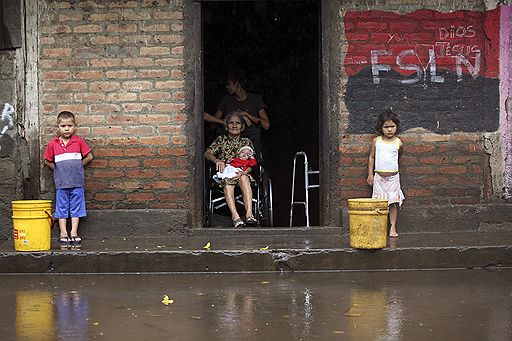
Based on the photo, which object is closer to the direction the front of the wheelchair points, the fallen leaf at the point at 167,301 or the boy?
the fallen leaf

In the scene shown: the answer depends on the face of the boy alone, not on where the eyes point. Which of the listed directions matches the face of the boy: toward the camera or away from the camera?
toward the camera

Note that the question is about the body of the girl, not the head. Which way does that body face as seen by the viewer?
toward the camera

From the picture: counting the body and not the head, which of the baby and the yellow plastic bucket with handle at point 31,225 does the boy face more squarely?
the yellow plastic bucket with handle

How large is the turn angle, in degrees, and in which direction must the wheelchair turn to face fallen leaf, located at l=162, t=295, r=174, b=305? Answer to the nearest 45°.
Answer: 0° — it already faces it

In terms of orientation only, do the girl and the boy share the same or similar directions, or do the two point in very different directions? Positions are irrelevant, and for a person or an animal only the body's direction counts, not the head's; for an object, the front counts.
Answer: same or similar directions

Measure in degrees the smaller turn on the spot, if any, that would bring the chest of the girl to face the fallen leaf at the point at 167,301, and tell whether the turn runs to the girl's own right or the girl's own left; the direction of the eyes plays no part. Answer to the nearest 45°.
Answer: approximately 45° to the girl's own right

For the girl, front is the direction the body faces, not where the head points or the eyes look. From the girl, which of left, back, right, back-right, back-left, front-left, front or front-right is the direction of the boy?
right

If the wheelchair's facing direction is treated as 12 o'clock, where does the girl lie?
The girl is roughly at 10 o'clock from the wheelchair.

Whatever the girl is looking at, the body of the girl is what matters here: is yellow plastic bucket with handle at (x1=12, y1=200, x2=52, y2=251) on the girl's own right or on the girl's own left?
on the girl's own right

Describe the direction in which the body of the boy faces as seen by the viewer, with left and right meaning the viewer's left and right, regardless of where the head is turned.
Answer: facing the viewer

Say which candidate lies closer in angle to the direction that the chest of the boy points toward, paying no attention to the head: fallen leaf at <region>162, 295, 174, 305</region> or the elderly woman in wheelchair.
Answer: the fallen leaf

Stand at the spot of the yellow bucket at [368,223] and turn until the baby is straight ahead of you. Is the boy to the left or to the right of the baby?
left
